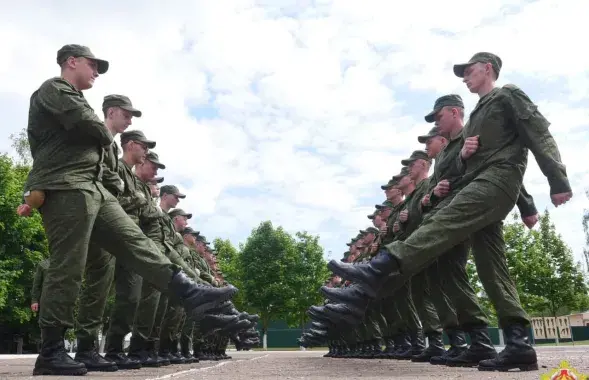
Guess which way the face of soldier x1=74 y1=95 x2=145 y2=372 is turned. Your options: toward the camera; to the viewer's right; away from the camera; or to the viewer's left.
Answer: to the viewer's right

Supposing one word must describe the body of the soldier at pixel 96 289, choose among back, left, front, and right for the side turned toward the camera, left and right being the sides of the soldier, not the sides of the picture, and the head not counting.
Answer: right

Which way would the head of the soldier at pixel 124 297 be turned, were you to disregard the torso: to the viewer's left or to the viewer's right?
to the viewer's right

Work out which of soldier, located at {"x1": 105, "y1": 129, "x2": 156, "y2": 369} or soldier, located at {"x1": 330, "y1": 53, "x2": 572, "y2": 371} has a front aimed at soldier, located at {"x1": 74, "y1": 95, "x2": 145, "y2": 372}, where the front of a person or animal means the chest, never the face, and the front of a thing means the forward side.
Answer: soldier, located at {"x1": 330, "y1": 53, "x2": 572, "y2": 371}

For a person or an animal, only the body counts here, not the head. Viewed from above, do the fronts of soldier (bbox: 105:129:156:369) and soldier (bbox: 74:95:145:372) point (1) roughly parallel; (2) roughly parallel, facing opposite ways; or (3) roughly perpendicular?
roughly parallel

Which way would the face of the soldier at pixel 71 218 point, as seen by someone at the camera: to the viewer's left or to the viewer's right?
to the viewer's right

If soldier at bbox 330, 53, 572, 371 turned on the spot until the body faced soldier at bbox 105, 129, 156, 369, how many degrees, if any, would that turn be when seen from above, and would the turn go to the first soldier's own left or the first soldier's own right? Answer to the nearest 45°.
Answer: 0° — they already face them

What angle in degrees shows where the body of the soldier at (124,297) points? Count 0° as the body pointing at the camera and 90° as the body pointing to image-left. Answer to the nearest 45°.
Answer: approximately 270°

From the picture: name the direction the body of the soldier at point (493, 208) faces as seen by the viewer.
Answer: to the viewer's left

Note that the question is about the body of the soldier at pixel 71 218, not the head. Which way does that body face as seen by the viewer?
to the viewer's right

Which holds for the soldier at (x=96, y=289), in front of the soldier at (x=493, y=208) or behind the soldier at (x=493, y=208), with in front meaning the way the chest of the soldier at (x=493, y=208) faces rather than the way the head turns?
in front

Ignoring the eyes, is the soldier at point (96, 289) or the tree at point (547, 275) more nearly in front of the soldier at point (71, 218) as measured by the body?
the tree

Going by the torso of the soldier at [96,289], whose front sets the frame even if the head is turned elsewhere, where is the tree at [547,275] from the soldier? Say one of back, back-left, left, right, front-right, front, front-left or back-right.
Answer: front-left

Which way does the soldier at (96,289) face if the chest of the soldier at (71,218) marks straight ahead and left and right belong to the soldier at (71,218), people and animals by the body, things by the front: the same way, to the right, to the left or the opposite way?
the same way

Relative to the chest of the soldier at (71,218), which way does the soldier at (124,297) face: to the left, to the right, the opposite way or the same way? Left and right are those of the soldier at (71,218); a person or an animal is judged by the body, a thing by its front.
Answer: the same way

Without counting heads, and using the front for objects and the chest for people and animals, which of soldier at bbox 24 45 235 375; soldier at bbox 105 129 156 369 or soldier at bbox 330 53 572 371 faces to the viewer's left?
soldier at bbox 330 53 572 371

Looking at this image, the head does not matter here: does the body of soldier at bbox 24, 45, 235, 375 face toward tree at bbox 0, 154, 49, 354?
no

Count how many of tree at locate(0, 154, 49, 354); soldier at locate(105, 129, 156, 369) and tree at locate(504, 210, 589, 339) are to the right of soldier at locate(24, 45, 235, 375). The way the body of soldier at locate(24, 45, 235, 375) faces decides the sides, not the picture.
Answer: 0

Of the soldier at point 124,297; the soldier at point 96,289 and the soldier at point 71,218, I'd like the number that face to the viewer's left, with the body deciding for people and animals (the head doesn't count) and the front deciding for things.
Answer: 0
